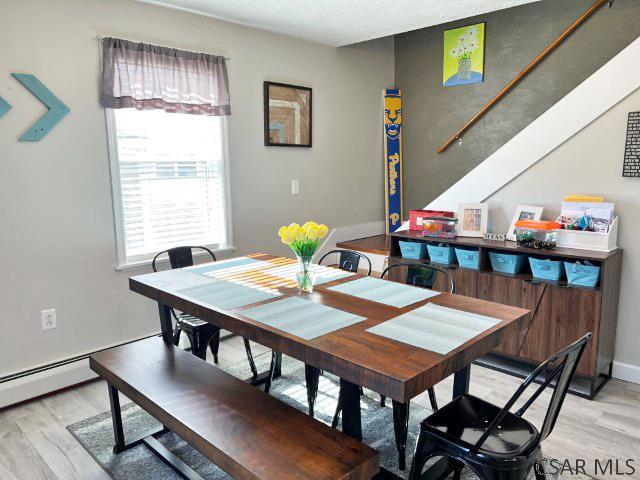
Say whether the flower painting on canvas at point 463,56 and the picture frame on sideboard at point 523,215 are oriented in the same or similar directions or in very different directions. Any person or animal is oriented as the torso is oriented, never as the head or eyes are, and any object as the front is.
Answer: same or similar directions

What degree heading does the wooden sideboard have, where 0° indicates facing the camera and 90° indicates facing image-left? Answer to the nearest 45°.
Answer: approximately 45°

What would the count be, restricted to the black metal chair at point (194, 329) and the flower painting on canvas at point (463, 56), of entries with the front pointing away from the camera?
0

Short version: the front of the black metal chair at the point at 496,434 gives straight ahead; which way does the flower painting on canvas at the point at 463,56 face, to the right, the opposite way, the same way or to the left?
to the left

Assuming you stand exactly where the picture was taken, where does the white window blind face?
facing the viewer and to the right of the viewer

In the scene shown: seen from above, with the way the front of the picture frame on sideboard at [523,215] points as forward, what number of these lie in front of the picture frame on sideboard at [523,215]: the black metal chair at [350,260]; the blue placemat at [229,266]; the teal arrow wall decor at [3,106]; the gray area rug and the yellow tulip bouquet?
5

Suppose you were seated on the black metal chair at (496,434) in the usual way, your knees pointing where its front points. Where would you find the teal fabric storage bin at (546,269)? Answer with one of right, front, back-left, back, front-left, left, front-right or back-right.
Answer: front-right

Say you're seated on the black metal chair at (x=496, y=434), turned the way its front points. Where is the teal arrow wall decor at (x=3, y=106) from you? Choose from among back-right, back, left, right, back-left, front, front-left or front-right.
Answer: front-left

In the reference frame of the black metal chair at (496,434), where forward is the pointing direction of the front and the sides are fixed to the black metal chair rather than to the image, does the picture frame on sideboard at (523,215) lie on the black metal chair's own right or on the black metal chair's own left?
on the black metal chair's own right

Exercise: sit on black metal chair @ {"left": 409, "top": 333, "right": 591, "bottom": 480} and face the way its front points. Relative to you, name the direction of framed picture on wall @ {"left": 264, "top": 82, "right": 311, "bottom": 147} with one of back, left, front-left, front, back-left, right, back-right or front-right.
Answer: front

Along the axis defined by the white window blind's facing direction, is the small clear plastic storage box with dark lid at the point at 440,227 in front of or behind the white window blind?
in front

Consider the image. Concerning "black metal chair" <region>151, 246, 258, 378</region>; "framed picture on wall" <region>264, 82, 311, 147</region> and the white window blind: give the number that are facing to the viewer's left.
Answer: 0

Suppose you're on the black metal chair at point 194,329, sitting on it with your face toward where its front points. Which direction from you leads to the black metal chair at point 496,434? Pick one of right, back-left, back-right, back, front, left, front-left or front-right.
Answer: front

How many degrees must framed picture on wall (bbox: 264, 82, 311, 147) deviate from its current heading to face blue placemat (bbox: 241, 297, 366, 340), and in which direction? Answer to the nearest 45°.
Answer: approximately 45° to its right

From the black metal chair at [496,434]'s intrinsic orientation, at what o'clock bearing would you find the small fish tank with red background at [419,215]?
The small fish tank with red background is roughly at 1 o'clock from the black metal chair.

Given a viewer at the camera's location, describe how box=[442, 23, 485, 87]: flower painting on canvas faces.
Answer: facing the viewer and to the left of the viewer

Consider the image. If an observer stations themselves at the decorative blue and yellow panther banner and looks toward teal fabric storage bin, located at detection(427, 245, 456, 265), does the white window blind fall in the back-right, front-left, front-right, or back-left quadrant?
front-right

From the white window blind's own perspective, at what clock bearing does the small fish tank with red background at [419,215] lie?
The small fish tank with red background is roughly at 11 o'clock from the white window blind.
